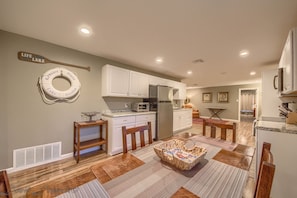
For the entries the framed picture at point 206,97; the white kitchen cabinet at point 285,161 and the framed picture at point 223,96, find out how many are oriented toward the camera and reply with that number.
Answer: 2

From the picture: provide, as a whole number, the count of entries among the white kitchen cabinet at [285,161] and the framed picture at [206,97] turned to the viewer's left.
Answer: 1

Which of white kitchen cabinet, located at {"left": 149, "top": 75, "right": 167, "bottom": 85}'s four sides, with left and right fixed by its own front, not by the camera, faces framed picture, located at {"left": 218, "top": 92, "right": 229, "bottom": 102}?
left

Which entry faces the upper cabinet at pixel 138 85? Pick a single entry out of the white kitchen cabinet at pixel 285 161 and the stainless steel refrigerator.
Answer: the white kitchen cabinet

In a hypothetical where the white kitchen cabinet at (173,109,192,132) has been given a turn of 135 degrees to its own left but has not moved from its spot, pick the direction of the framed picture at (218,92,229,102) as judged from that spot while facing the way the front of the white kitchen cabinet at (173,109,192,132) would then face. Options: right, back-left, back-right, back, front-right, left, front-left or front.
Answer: front-right

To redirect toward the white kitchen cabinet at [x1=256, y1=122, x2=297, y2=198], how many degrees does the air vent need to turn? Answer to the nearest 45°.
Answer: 0° — it already faces it

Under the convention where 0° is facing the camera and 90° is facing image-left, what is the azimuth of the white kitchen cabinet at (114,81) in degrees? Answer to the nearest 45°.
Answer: approximately 315°
